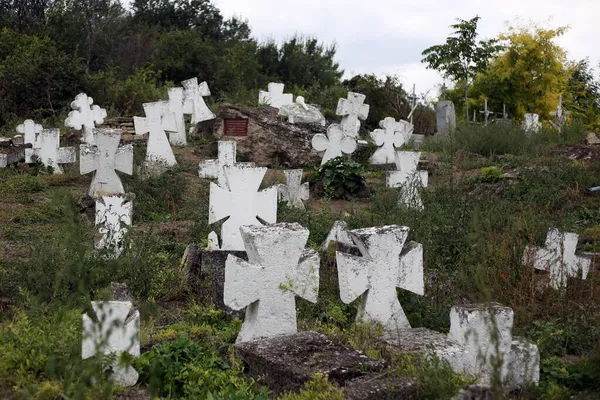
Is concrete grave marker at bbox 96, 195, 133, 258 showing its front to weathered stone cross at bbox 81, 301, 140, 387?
yes

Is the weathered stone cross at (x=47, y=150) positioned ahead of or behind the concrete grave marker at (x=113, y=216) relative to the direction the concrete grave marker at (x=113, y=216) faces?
behind

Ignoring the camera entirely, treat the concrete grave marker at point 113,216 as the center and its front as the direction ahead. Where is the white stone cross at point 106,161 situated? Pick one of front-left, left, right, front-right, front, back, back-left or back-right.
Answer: back

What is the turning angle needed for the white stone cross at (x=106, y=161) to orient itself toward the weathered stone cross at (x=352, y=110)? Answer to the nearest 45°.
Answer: approximately 135° to its left

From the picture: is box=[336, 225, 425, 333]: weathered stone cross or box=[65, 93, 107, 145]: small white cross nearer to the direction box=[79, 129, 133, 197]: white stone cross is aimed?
the weathered stone cross

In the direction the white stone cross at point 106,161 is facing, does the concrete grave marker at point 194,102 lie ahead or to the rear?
to the rear

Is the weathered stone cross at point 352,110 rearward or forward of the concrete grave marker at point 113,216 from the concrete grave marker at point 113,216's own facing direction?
rearward

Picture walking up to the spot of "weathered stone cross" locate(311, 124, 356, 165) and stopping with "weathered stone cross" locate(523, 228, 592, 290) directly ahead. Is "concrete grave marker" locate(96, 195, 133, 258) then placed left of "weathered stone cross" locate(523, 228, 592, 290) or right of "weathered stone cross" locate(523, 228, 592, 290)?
right

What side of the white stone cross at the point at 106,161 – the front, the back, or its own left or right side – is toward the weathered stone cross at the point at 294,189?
left

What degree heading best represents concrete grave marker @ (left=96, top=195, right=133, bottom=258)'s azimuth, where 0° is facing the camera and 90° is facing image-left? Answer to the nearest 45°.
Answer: approximately 0°

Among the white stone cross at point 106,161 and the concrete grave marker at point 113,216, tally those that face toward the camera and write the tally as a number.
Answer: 2
